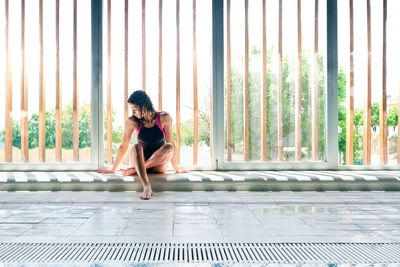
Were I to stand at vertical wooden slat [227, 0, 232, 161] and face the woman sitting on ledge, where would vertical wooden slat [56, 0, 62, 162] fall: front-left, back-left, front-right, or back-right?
front-right

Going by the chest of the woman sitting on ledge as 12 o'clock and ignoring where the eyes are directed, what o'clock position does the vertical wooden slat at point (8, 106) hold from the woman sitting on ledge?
The vertical wooden slat is roughly at 4 o'clock from the woman sitting on ledge.

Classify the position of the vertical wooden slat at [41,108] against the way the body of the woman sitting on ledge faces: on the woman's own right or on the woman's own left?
on the woman's own right

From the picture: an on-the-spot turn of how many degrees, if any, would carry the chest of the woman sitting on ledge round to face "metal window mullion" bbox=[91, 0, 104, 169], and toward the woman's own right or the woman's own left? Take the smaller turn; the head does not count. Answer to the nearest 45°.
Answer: approximately 135° to the woman's own right

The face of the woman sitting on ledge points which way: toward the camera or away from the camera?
toward the camera

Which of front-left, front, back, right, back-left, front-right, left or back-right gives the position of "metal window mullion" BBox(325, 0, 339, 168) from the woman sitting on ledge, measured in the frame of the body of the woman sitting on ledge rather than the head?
left

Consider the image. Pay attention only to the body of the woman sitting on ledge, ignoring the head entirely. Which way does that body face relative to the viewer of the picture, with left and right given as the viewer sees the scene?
facing the viewer

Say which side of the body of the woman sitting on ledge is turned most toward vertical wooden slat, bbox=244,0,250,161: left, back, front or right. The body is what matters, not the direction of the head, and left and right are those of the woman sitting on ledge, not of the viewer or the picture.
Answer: left

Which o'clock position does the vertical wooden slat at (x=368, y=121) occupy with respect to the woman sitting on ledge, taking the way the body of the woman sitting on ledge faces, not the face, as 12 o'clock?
The vertical wooden slat is roughly at 9 o'clock from the woman sitting on ledge.

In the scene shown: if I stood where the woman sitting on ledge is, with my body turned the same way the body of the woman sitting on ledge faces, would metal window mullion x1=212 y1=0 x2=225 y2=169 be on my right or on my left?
on my left

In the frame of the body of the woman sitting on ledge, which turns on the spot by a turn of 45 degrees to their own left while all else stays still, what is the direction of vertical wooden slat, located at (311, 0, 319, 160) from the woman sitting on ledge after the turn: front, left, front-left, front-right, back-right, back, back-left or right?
front-left

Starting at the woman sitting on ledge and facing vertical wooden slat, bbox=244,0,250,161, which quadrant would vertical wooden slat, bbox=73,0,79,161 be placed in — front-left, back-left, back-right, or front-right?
back-left
